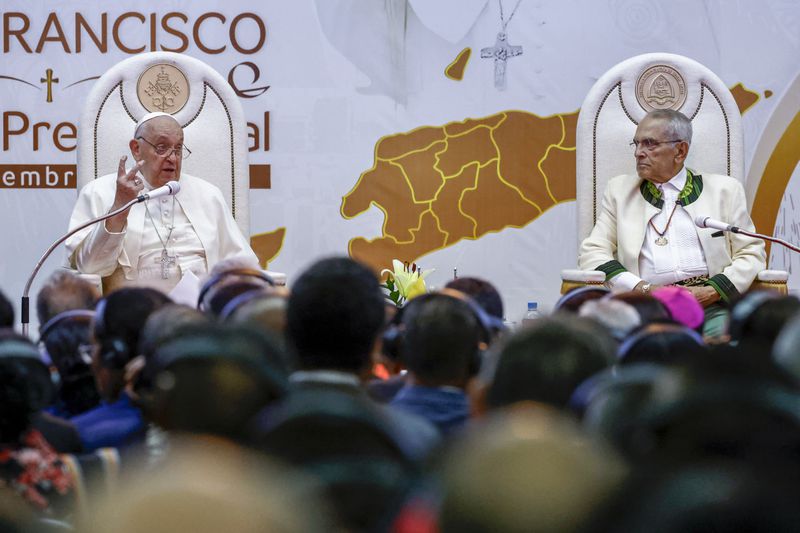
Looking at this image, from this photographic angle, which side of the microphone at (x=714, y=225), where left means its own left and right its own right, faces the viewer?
left

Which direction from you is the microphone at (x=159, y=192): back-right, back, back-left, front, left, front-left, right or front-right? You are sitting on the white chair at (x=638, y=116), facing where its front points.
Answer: front-right

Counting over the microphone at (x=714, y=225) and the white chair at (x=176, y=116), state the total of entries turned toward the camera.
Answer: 1

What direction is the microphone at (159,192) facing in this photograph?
to the viewer's right

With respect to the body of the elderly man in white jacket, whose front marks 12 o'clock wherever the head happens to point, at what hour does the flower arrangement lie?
The flower arrangement is roughly at 2 o'clock from the elderly man in white jacket.

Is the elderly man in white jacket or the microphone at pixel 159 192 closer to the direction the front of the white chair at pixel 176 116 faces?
the microphone

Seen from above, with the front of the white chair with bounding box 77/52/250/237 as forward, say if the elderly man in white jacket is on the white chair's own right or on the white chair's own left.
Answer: on the white chair's own left

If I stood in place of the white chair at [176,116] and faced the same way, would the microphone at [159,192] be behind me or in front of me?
in front

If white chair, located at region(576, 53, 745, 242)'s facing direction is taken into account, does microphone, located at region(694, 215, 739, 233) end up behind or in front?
in front

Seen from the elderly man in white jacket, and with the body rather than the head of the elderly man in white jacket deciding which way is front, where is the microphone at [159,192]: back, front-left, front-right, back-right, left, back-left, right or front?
front-right

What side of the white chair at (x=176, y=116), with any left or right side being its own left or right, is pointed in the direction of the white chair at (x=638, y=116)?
left
